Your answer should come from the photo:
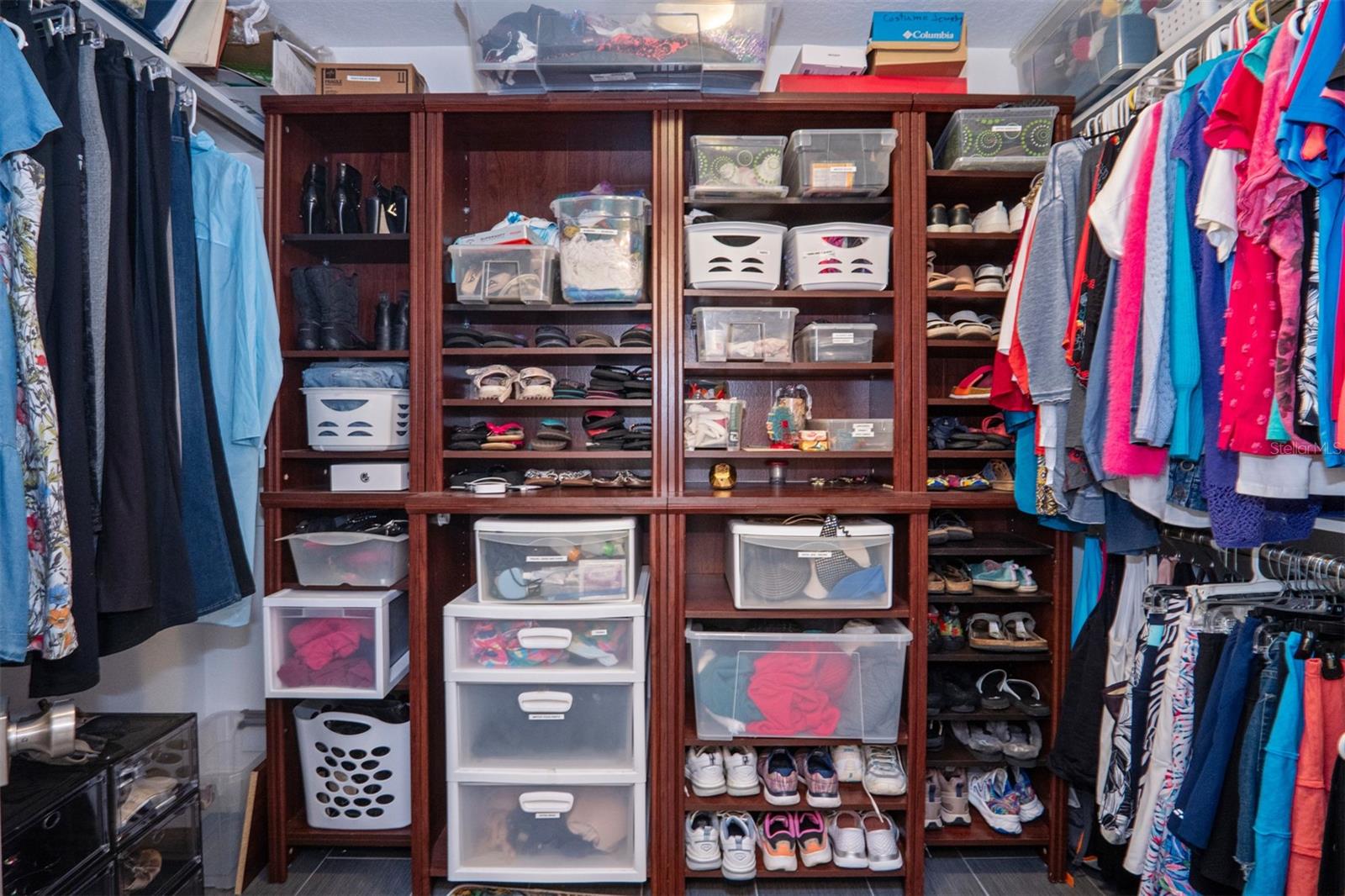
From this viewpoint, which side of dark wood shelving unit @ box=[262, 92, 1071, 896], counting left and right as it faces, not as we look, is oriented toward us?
front

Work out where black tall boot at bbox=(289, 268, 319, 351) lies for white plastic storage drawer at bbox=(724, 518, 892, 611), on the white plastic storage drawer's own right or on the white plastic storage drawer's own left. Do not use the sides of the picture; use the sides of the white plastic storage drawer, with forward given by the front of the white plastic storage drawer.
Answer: on the white plastic storage drawer's own right

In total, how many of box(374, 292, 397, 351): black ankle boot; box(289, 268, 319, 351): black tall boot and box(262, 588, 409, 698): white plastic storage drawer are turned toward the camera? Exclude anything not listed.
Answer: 3

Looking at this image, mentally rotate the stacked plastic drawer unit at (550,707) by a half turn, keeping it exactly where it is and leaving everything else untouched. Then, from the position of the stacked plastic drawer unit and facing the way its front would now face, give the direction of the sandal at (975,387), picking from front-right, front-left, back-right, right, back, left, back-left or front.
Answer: right

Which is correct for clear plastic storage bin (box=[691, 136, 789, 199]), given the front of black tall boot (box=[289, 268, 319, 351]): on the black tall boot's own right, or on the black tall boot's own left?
on the black tall boot's own left

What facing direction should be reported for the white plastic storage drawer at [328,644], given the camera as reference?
facing the viewer

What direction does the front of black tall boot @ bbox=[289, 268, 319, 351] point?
toward the camera

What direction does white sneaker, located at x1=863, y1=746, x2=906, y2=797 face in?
toward the camera
